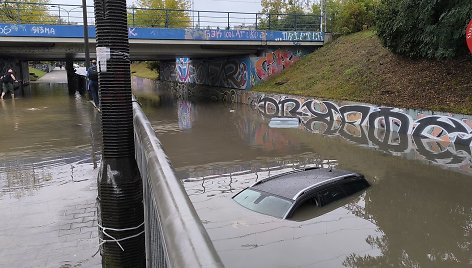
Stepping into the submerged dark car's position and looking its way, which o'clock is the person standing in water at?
The person standing in water is roughly at 3 o'clock from the submerged dark car.

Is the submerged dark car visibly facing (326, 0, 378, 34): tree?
no

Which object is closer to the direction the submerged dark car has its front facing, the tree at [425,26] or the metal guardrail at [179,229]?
the metal guardrail

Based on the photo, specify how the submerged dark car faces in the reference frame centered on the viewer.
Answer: facing the viewer and to the left of the viewer

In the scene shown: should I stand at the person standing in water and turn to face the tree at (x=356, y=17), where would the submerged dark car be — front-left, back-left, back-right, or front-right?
front-right

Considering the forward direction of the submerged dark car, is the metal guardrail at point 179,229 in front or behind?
in front

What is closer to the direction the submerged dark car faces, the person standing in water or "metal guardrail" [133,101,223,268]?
the metal guardrail

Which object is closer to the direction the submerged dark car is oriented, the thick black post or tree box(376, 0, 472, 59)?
the thick black post

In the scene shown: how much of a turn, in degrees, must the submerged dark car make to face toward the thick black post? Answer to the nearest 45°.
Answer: approximately 45° to its left

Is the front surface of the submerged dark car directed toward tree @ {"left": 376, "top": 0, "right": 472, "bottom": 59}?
no

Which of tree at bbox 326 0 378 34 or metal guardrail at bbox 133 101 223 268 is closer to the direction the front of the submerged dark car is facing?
the metal guardrail
